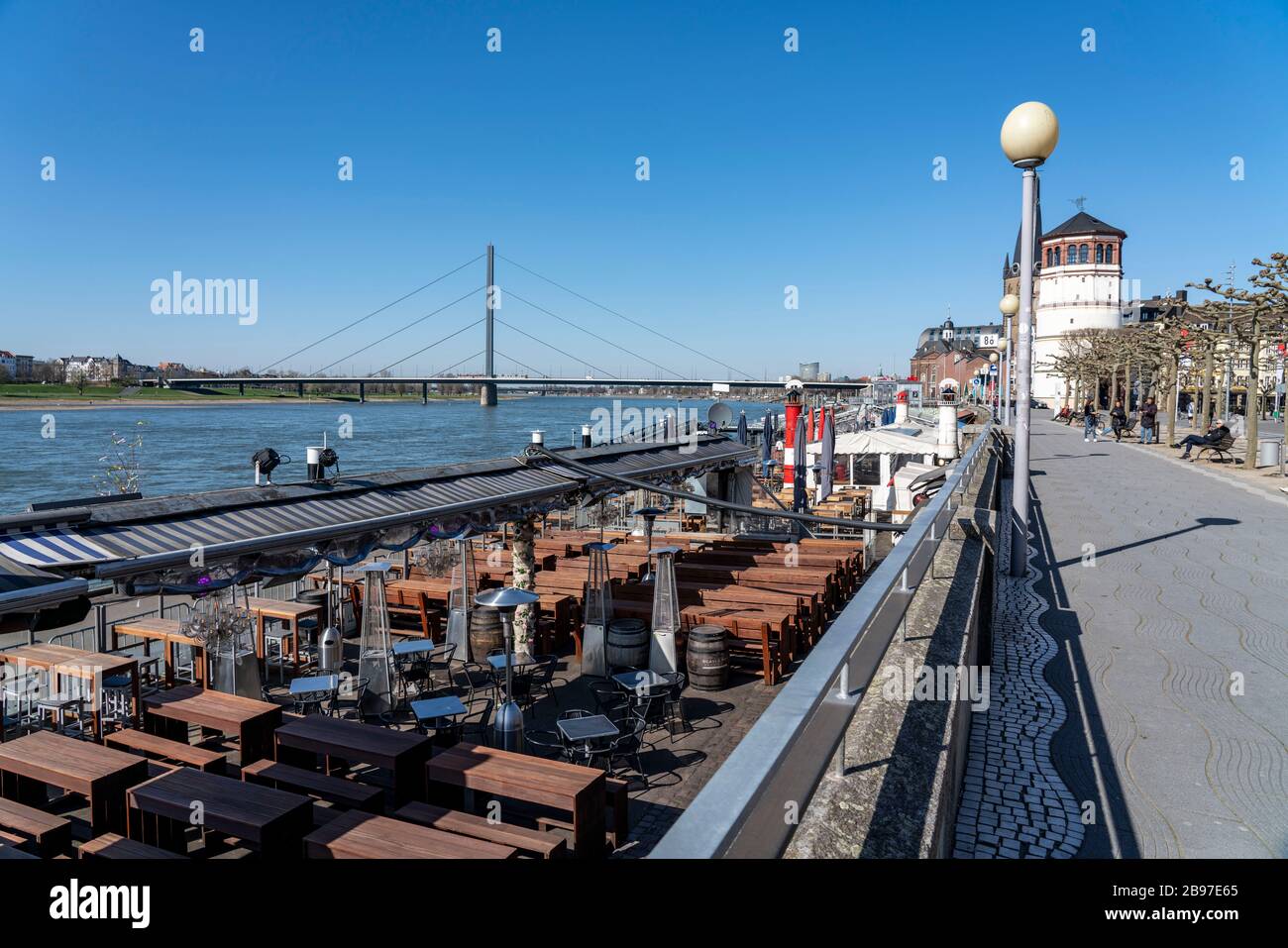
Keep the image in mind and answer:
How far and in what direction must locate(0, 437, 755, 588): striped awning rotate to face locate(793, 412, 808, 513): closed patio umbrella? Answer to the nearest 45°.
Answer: approximately 90° to its left

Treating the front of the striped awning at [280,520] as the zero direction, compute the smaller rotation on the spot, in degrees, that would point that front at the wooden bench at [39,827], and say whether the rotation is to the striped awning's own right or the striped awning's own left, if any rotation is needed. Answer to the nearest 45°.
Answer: approximately 90° to the striped awning's own right

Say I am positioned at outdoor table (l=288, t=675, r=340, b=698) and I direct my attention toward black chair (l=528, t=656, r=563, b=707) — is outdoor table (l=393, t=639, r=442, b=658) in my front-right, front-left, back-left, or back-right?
front-left

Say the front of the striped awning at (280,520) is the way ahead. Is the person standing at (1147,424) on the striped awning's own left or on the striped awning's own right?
on the striped awning's own left

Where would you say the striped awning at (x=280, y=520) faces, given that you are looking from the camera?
facing the viewer and to the right of the viewer

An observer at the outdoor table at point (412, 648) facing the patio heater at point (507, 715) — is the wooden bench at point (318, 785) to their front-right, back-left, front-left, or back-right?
front-right

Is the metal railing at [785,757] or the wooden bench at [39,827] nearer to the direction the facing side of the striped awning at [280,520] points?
the metal railing

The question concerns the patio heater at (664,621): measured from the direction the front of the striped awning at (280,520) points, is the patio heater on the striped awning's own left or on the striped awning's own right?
on the striped awning's own left

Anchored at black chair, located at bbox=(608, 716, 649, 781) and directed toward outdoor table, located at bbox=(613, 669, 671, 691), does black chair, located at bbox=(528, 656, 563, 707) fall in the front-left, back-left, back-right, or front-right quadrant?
front-left
